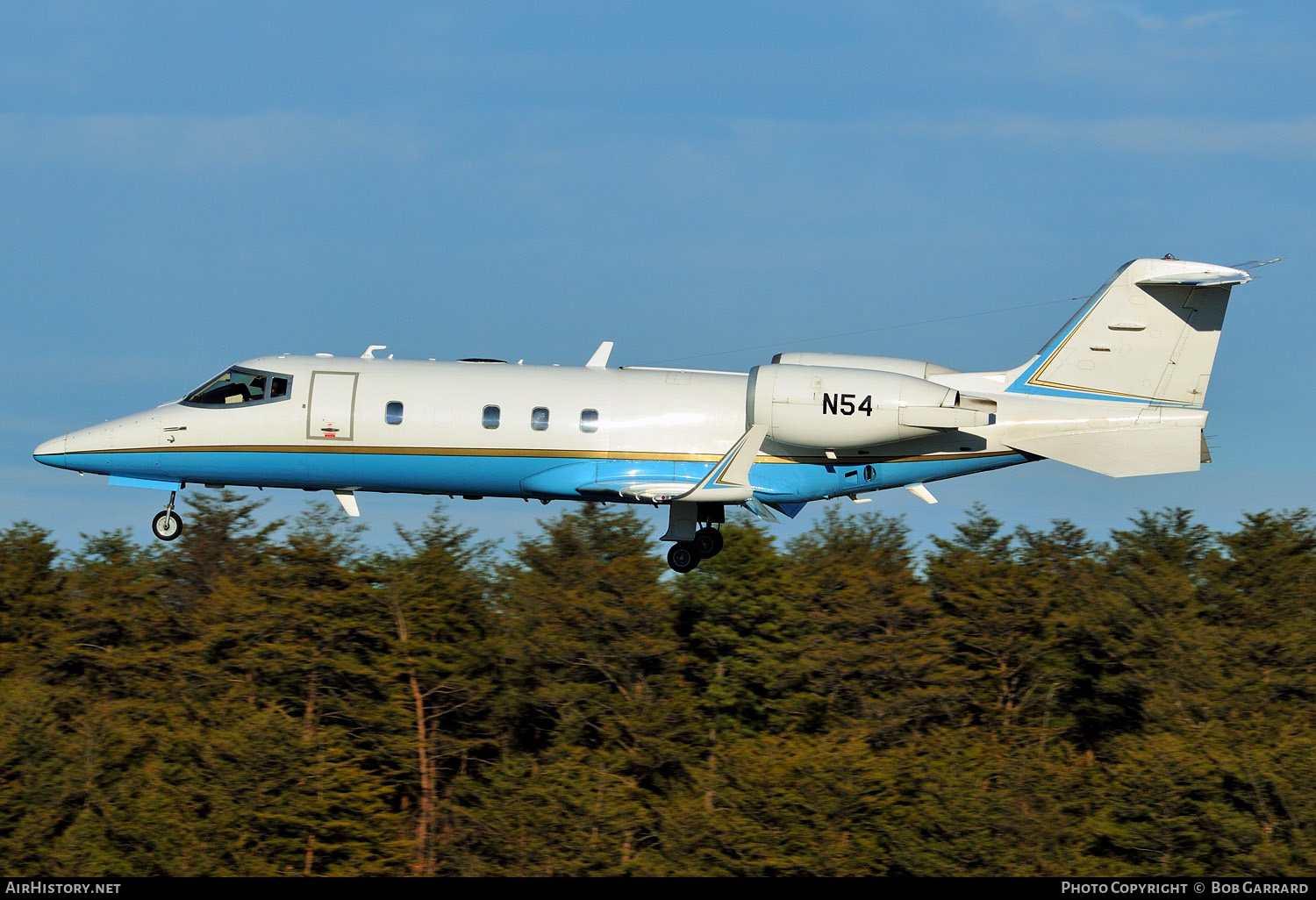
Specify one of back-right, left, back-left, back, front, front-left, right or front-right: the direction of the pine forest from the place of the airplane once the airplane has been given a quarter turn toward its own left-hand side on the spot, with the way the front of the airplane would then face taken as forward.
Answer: back

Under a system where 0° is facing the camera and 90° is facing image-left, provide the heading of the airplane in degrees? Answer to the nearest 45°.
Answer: approximately 90°
